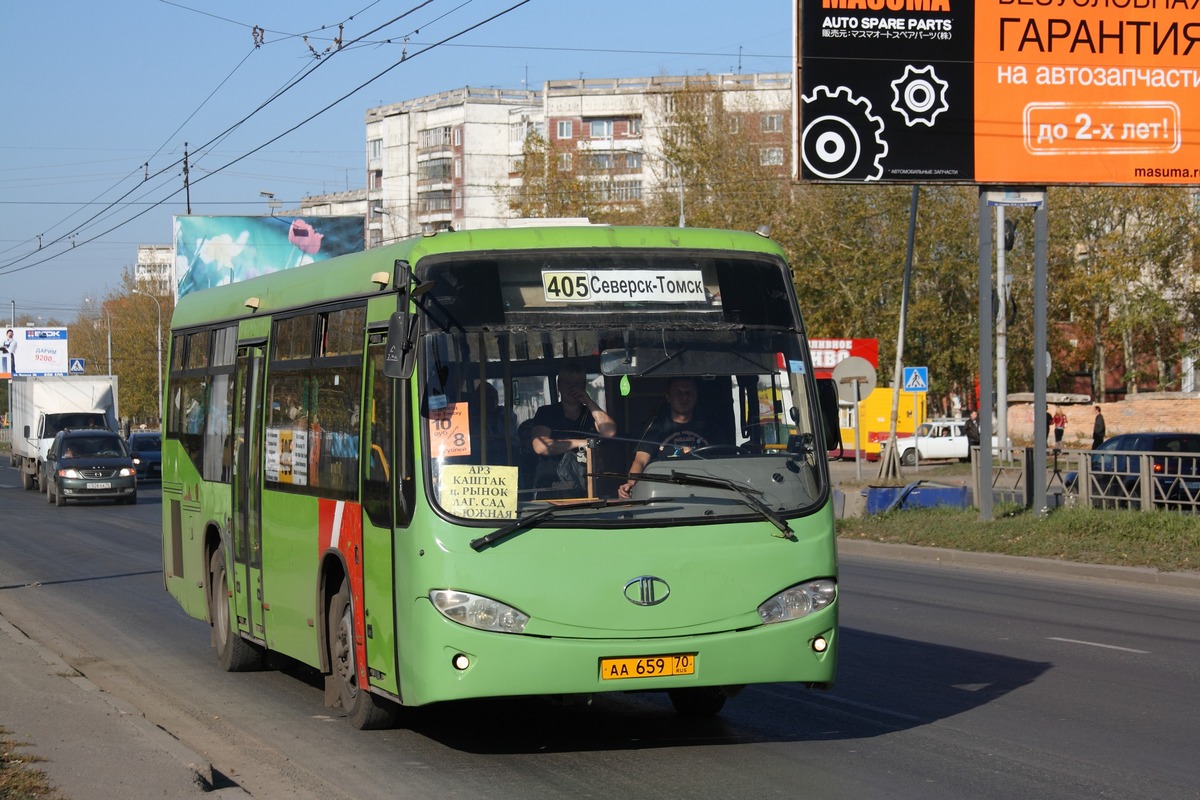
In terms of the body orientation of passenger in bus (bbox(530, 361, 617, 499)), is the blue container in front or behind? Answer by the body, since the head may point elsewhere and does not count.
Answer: behind

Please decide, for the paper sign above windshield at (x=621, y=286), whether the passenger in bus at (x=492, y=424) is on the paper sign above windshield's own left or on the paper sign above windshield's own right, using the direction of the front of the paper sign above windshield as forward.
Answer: on the paper sign above windshield's own right

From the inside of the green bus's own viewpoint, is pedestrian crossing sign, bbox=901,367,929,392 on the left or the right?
on its left

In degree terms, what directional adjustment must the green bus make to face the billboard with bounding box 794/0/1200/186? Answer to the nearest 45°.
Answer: approximately 90° to its left

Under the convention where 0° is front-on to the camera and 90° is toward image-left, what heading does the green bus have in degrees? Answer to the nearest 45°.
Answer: approximately 315°

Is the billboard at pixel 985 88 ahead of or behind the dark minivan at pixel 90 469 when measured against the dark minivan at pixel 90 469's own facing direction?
ahead

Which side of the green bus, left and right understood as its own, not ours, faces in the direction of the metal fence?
left

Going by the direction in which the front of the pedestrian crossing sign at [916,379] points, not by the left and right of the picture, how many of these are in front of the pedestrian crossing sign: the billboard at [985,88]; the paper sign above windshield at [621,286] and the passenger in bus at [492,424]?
3
